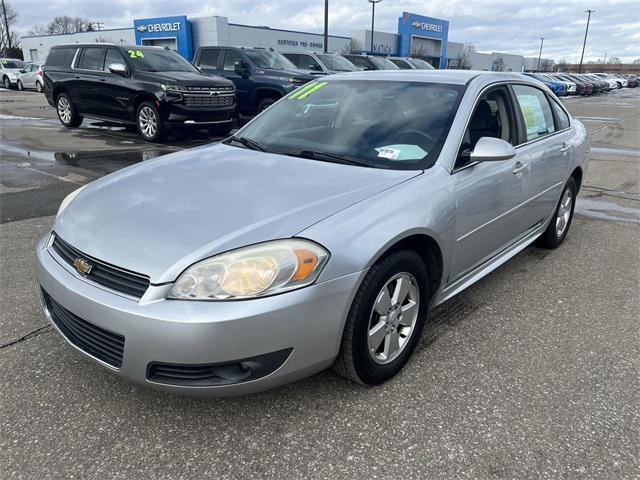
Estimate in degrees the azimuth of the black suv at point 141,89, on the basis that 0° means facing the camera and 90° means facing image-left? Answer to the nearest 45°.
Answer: approximately 315°

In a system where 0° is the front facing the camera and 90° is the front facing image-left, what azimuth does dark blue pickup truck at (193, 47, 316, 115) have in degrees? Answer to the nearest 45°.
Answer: approximately 315°

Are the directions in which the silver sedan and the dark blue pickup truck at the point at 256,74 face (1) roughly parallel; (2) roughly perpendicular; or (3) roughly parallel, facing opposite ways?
roughly perpendicular

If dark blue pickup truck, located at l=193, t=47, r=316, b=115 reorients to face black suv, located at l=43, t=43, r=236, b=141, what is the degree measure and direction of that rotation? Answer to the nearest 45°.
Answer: approximately 90° to its right

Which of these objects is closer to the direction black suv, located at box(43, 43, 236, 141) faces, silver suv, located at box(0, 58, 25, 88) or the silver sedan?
the silver sedan

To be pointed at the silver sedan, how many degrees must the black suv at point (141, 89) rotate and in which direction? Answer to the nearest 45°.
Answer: approximately 45° to its right

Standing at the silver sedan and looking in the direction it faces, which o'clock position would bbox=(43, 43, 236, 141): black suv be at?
The black suv is roughly at 4 o'clock from the silver sedan.

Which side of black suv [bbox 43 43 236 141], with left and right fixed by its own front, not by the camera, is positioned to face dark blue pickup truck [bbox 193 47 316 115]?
left

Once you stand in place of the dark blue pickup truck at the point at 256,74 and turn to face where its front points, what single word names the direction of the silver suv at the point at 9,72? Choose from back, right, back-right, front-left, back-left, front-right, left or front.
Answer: back

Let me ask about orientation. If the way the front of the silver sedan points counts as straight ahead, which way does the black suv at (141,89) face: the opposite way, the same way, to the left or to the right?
to the left

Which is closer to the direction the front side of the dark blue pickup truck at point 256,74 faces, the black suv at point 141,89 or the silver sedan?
the silver sedan
